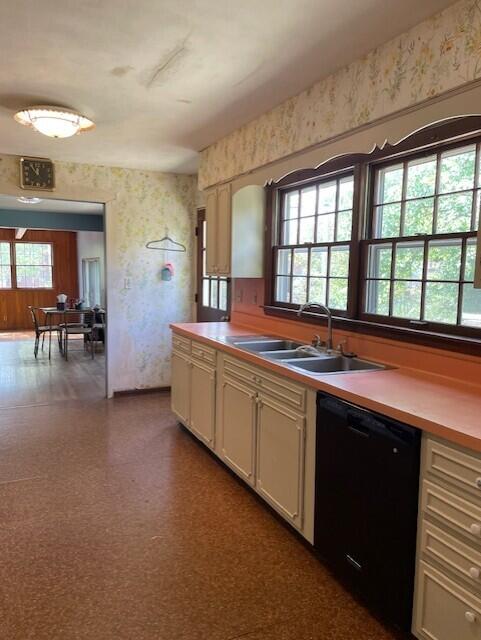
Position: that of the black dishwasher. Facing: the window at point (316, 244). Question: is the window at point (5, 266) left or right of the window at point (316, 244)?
left

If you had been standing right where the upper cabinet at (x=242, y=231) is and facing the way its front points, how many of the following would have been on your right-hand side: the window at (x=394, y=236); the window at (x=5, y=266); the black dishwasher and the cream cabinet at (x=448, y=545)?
1

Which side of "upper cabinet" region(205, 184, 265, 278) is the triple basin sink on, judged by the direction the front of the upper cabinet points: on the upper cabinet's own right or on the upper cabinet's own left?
on the upper cabinet's own left

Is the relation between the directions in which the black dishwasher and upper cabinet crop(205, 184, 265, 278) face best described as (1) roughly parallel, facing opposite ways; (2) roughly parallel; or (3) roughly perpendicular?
roughly parallel

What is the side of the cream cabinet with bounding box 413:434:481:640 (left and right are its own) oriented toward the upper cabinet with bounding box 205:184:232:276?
right

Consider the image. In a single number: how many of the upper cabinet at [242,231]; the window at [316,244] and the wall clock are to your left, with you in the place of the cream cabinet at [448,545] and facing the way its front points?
0

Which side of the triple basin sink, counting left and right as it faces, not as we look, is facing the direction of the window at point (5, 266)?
right

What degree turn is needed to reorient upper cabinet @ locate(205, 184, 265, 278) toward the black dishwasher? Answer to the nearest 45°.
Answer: approximately 45° to its left

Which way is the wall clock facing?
toward the camera

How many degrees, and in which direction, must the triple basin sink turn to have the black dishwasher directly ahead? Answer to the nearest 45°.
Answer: approximately 45° to its left

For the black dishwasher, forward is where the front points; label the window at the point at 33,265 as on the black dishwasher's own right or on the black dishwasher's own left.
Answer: on the black dishwasher's own right

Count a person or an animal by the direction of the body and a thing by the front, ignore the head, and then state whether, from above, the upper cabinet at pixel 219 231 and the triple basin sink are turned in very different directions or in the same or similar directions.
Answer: same or similar directions

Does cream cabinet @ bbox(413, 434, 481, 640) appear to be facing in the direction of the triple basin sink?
no

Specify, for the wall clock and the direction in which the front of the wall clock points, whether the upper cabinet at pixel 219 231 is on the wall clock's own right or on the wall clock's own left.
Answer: on the wall clock's own left

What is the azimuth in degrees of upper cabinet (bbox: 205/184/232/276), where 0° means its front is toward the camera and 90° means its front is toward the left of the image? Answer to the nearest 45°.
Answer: approximately 45°

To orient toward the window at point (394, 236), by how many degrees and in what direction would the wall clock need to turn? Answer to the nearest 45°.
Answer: approximately 45° to its left

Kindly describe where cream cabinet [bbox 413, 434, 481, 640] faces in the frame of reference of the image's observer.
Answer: facing the viewer and to the left of the viewer

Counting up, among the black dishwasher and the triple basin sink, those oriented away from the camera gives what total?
0

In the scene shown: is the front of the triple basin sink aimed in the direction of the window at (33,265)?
no

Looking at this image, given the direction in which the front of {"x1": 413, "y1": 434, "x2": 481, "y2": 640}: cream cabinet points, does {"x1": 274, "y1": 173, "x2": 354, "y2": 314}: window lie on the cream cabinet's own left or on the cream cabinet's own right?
on the cream cabinet's own right
